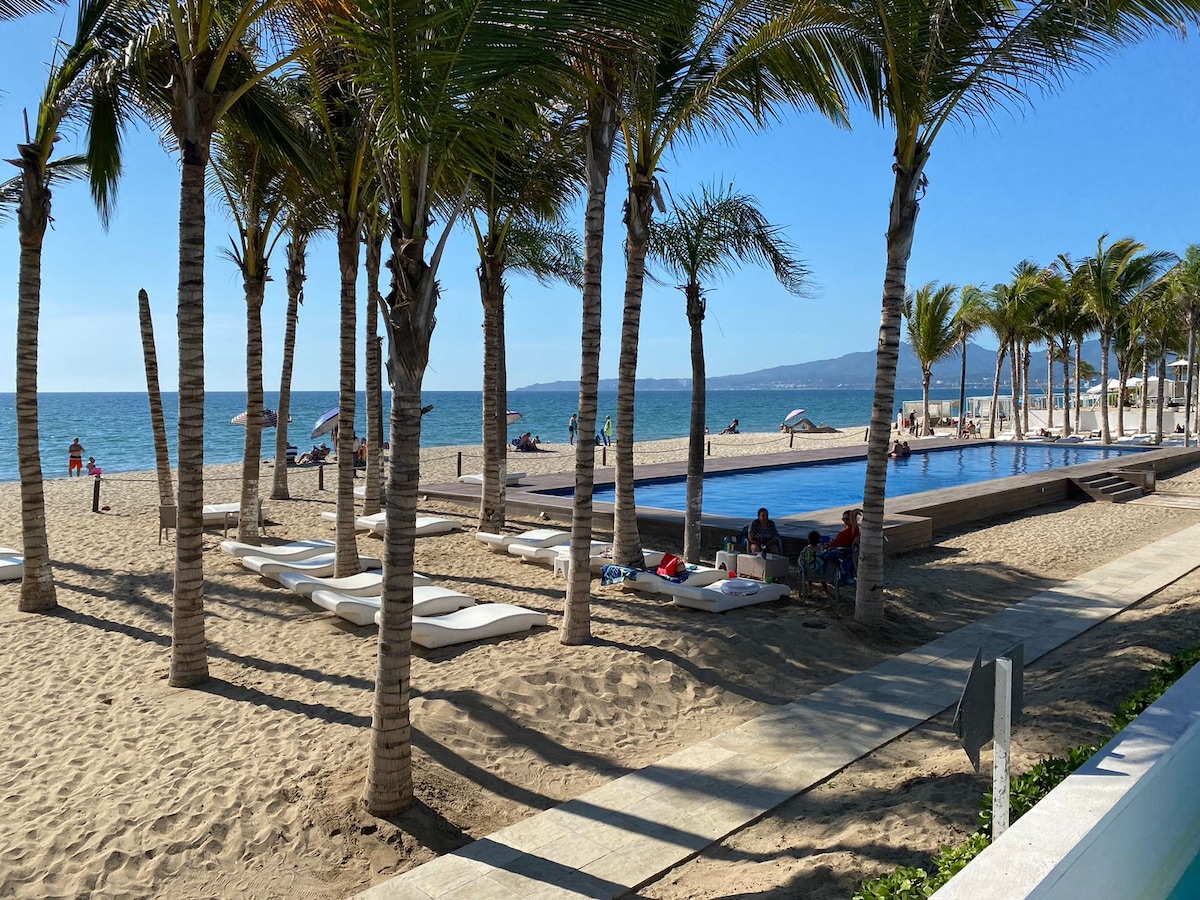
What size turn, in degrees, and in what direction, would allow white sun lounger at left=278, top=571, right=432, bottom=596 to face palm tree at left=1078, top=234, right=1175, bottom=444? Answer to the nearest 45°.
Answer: approximately 135° to its right

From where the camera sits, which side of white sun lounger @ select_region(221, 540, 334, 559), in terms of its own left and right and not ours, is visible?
left

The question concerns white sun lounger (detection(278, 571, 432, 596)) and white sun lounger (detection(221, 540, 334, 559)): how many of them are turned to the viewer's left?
2

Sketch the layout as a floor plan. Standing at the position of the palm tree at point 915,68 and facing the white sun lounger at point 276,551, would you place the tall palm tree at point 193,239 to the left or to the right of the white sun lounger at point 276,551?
left

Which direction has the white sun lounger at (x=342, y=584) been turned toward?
to the viewer's left

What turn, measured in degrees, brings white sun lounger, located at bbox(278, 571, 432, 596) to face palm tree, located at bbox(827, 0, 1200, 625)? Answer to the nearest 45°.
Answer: approximately 135° to its left

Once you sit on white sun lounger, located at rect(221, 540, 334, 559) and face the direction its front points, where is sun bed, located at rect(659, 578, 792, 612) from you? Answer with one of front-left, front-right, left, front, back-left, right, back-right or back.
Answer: back-left

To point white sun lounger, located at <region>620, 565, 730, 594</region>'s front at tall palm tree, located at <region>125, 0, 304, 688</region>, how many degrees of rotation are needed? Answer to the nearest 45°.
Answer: approximately 45° to its left

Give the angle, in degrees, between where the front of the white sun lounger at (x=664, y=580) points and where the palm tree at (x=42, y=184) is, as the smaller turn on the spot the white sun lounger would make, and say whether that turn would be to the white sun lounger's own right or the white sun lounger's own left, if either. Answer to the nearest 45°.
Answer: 0° — it already faces it
